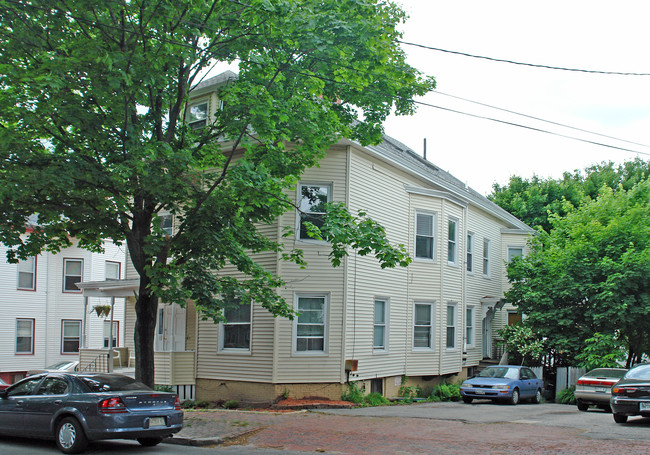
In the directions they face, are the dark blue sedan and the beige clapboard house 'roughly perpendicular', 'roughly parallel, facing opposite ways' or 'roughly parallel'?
roughly perpendicular

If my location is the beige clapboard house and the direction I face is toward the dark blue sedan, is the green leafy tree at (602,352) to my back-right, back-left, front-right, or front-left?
back-left

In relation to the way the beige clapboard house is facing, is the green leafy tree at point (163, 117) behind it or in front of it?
in front

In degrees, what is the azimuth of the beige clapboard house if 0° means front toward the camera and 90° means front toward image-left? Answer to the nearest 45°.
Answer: approximately 45°

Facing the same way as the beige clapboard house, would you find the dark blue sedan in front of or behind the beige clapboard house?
in front

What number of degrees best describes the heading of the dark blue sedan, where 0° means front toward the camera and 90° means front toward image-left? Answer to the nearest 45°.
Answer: approximately 135°

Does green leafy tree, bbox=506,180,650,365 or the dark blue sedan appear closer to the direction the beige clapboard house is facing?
the dark blue sedan

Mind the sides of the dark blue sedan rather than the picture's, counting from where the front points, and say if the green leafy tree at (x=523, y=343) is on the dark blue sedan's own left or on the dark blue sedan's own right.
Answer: on the dark blue sedan's own right

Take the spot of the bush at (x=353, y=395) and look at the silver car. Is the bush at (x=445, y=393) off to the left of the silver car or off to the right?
left

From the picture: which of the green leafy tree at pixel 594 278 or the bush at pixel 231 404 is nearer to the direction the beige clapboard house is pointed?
the bush

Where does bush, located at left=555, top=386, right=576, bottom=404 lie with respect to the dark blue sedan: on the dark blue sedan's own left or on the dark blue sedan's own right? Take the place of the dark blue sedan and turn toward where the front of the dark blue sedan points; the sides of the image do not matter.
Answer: on the dark blue sedan's own right
